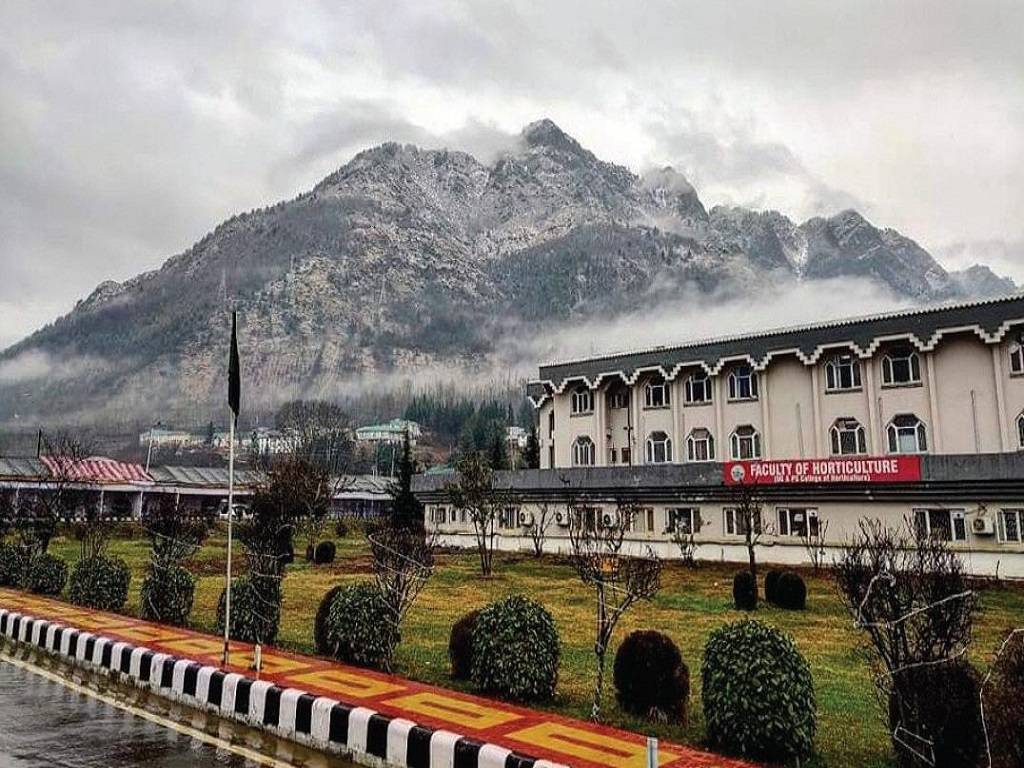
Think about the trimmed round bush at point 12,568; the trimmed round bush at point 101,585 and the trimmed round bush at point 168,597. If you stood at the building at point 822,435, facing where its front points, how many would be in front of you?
3

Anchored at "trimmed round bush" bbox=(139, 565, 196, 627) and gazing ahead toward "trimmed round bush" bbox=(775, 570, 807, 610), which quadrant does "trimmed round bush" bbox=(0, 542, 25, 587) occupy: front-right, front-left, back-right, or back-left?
back-left

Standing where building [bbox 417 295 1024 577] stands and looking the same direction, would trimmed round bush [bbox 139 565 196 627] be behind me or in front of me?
in front

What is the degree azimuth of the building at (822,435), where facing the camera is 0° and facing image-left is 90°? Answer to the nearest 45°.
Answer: approximately 45°

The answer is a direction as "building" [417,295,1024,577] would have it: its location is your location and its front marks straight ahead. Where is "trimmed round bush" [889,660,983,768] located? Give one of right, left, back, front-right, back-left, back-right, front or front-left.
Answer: front-left

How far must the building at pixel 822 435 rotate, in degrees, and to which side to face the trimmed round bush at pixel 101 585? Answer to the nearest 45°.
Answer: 0° — it already faces it

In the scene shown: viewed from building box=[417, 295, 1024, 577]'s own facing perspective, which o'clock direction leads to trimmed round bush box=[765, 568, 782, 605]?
The trimmed round bush is roughly at 11 o'clock from the building.

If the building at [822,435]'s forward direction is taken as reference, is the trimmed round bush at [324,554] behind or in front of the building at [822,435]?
in front
